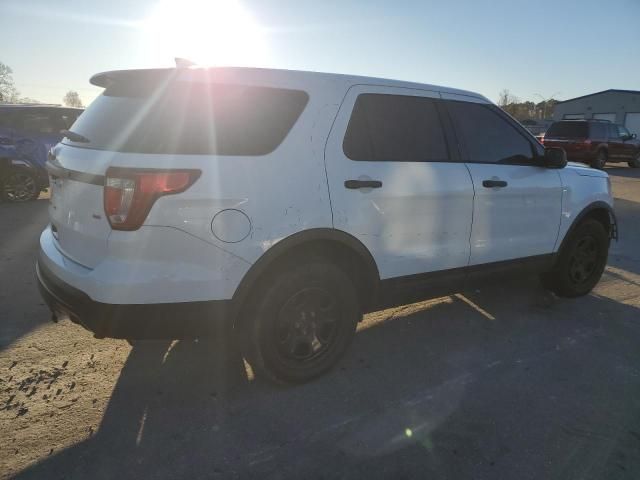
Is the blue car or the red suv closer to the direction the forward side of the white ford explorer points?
the red suv

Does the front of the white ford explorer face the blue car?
no

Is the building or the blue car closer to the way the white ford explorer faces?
the building

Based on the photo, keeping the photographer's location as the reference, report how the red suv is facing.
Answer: facing away from the viewer and to the right of the viewer

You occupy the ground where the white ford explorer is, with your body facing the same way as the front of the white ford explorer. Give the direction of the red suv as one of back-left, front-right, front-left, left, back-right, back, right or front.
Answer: front

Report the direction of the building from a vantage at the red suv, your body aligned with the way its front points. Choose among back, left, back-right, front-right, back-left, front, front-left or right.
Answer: front-left

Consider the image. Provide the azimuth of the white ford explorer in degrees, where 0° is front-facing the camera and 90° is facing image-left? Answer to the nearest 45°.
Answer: approximately 225°

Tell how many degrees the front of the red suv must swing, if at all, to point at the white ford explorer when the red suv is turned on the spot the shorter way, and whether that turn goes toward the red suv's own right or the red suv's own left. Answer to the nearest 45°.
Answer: approximately 135° to the red suv's own right

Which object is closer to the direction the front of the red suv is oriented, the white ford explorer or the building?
the building

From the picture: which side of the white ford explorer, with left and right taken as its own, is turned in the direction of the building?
front

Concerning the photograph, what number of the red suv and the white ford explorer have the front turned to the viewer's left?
0
